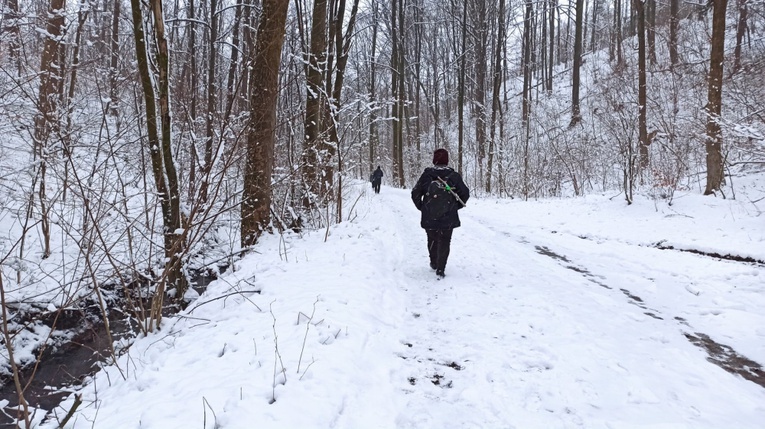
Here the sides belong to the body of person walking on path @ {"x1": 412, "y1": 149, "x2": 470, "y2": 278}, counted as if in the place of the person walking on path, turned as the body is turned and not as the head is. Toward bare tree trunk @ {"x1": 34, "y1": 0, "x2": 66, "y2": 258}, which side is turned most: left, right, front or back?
left

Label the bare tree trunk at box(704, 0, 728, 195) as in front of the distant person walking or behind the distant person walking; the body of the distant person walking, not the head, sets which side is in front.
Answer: behind

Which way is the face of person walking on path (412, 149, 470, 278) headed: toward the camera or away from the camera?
away from the camera

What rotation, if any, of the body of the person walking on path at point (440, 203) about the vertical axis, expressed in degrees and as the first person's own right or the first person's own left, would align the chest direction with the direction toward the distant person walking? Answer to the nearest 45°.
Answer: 0° — they already face them

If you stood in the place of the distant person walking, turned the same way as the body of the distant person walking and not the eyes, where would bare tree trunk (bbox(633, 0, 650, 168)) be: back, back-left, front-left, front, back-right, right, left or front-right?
back-right

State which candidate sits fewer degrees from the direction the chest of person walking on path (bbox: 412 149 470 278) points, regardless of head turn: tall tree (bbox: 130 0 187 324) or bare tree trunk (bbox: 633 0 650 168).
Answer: the bare tree trunk

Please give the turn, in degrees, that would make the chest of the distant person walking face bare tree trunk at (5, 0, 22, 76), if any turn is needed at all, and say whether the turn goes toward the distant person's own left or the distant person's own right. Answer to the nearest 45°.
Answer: approximately 180°

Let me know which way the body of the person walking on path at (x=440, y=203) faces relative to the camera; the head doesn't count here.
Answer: away from the camera

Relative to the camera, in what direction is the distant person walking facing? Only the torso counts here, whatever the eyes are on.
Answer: away from the camera

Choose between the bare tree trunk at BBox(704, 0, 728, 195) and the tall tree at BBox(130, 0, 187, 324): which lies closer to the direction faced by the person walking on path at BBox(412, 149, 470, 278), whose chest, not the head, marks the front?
the bare tree trunk

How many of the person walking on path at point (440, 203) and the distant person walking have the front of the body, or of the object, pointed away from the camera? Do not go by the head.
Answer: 2
